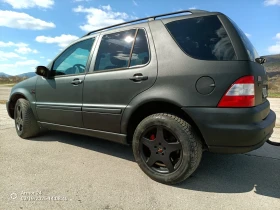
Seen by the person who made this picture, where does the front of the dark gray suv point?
facing away from the viewer and to the left of the viewer
